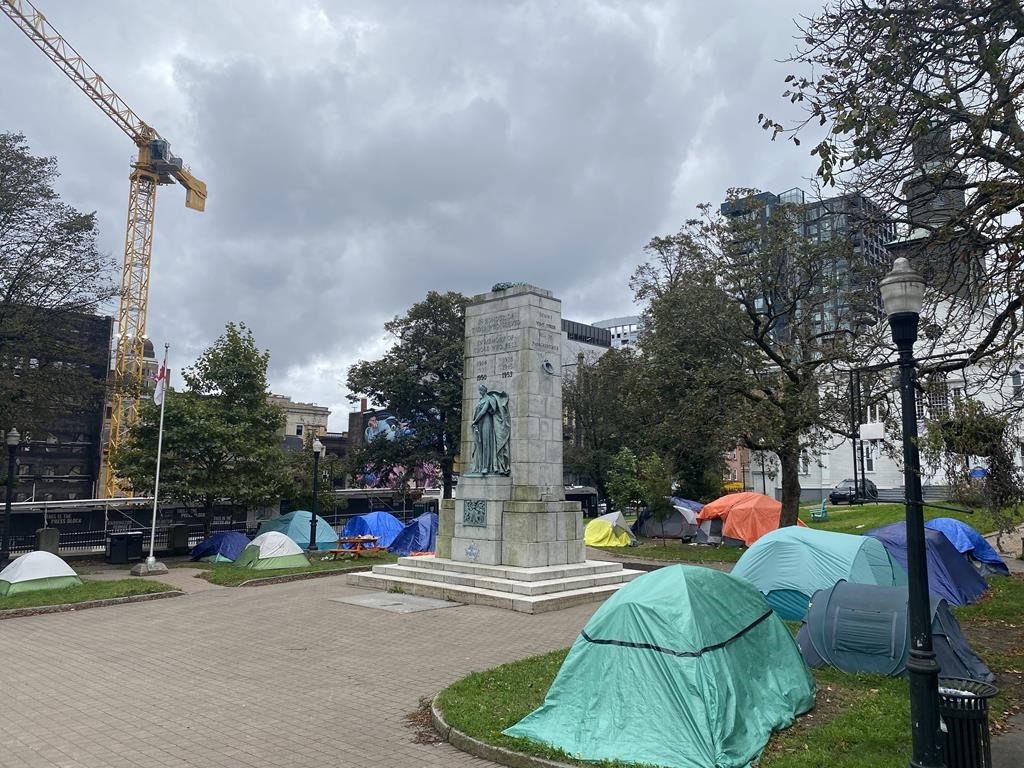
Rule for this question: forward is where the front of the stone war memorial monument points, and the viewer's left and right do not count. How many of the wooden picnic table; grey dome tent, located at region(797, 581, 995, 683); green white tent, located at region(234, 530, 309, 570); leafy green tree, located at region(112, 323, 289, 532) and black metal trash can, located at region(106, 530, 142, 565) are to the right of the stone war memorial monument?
4

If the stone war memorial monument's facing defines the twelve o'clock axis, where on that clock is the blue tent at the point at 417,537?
The blue tent is roughly at 4 o'clock from the stone war memorial monument.

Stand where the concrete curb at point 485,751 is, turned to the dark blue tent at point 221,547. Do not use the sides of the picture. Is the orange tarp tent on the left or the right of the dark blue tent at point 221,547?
right

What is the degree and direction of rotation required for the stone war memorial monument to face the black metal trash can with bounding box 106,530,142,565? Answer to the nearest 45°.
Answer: approximately 90° to its right

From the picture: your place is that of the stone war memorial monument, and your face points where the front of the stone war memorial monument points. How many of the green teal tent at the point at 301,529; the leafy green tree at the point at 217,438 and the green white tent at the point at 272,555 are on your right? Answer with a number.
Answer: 3

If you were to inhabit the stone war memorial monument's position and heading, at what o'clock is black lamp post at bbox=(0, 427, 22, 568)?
The black lamp post is roughly at 2 o'clock from the stone war memorial monument.

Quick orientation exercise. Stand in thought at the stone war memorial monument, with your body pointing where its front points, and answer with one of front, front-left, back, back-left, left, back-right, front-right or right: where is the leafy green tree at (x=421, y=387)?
back-right

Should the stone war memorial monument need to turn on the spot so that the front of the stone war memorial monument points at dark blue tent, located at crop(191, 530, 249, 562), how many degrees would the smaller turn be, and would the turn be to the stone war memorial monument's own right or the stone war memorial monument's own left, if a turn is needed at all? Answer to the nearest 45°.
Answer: approximately 90° to the stone war memorial monument's own right

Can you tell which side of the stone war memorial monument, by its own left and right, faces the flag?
right

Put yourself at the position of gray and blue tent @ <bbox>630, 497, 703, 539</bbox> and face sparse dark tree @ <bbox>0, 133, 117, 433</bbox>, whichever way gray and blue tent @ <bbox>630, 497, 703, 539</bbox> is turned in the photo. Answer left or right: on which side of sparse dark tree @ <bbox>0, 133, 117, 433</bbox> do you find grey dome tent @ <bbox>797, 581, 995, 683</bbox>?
left

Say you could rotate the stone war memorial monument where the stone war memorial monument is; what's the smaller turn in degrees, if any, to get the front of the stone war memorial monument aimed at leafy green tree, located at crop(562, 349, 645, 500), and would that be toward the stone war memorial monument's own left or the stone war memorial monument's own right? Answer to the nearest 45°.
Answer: approximately 135° to the stone war memorial monument's own right

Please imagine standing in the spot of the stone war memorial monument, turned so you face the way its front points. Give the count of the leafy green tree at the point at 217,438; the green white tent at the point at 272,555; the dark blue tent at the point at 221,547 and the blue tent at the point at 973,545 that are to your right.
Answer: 3

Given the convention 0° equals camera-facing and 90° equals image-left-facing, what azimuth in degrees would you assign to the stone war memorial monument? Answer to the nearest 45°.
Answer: approximately 45°

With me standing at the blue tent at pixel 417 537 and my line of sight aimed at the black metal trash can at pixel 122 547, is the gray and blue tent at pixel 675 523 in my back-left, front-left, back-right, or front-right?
back-right

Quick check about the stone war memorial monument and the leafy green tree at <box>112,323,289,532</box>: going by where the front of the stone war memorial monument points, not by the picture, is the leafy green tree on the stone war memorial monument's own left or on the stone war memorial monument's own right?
on the stone war memorial monument's own right
